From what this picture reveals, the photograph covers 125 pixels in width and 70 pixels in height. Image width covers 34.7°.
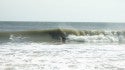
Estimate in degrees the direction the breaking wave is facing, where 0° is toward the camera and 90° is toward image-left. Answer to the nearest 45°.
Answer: approximately 0°
